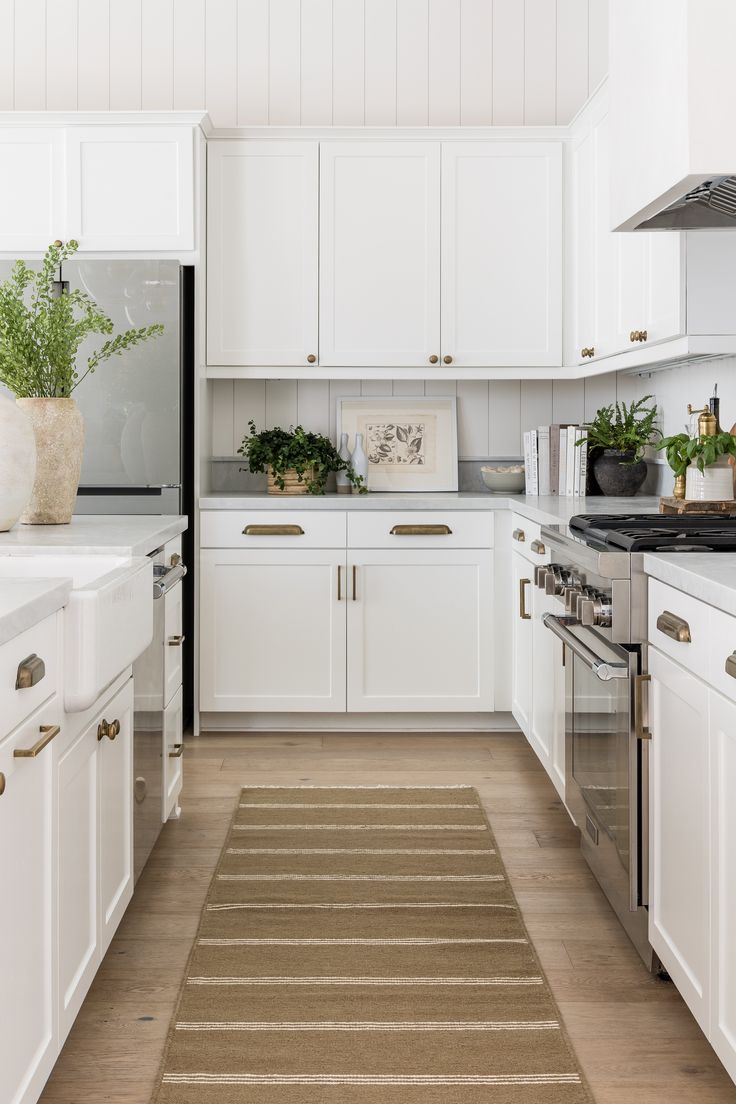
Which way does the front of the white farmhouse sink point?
to the viewer's right

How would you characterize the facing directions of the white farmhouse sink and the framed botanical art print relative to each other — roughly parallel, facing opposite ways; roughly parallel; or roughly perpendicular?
roughly perpendicular

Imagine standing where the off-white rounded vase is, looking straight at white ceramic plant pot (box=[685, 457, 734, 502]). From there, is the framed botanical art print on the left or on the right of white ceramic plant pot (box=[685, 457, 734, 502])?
left

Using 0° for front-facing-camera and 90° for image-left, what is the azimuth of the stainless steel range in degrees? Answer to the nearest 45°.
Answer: approximately 90°

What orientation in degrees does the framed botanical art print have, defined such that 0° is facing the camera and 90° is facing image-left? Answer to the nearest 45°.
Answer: approximately 0°
